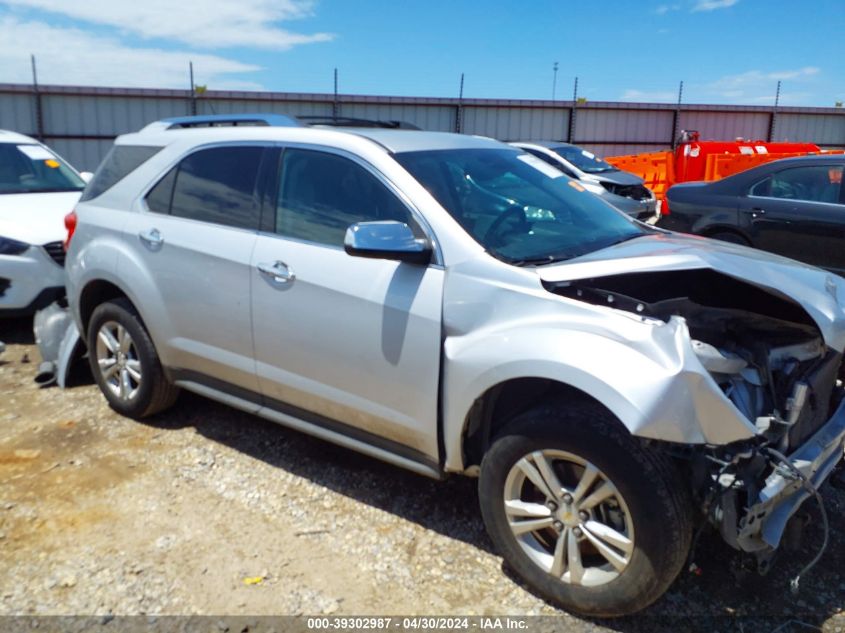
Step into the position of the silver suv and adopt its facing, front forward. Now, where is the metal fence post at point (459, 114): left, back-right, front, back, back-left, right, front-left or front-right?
back-left

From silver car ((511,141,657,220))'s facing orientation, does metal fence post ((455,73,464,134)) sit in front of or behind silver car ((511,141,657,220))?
behind

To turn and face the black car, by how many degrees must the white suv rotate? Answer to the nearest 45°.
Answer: approximately 45° to its left

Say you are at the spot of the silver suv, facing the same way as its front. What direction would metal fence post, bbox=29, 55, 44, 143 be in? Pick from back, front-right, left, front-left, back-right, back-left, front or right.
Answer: back

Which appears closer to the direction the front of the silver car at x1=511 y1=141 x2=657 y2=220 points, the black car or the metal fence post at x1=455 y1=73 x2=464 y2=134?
the black car

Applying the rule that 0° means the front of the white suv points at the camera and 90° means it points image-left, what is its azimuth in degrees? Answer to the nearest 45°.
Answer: approximately 315°

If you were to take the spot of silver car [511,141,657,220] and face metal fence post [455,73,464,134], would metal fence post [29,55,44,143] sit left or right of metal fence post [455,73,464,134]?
left
